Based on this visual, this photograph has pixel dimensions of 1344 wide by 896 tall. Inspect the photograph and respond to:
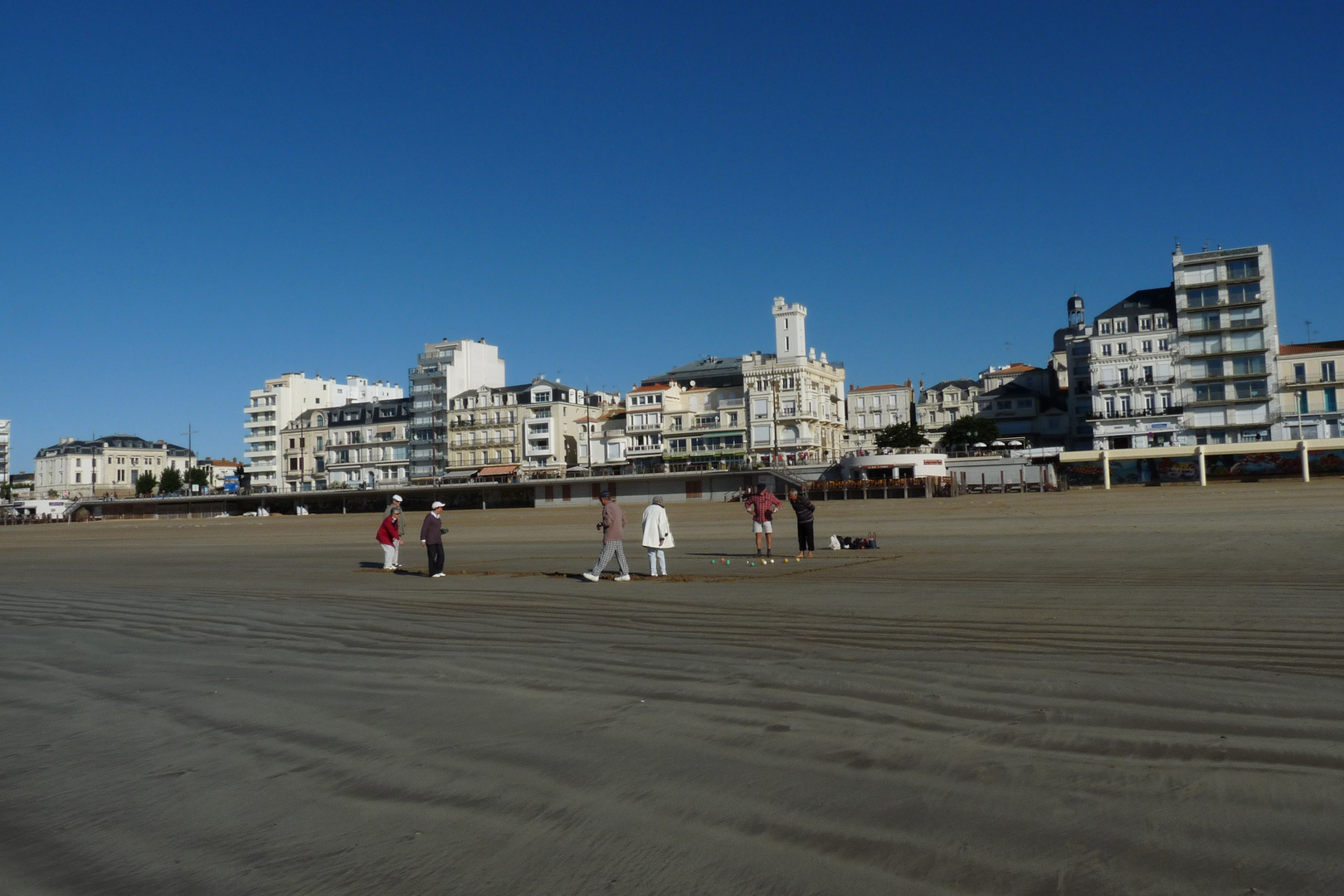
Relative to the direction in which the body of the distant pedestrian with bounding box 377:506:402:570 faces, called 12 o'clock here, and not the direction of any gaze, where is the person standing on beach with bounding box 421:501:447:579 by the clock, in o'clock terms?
The person standing on beach is roughly at 1 o'clock from the distant pedestrian.

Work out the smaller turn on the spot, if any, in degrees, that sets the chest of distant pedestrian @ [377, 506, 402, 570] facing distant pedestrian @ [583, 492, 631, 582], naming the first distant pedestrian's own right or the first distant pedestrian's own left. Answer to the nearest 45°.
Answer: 0° — they already face them

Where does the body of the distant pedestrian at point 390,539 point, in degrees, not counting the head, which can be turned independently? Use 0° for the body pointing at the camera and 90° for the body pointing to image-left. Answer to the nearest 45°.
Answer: approximately 315°
